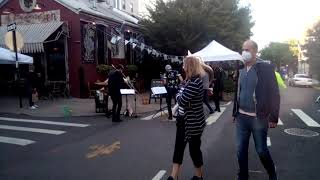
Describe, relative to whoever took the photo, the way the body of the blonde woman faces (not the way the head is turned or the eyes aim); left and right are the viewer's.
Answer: facing to the left of the viewer

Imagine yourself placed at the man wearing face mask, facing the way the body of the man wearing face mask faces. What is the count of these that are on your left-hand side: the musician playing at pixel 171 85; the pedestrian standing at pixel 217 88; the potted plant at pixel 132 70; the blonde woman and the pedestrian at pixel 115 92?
0

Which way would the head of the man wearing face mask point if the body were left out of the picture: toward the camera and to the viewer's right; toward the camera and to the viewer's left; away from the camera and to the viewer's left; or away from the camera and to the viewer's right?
toward the camera and to the viewer's left

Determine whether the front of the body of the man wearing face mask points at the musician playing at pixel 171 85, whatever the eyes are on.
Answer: no

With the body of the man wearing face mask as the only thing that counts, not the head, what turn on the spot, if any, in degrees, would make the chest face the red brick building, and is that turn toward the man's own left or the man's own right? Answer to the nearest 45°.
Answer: approximately 90° to the man's own right

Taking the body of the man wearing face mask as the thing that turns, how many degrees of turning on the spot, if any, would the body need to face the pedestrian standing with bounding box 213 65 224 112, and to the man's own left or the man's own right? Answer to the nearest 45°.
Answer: approximately 135° to the man's own right

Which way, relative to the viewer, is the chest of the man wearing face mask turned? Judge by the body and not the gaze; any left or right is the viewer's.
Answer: facing the viewer and to the left of the viewer

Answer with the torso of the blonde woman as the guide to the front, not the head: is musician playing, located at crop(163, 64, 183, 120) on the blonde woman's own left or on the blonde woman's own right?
on the blonde woman's own right

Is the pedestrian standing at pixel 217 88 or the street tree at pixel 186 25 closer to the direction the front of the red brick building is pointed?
the pedestrian standing
